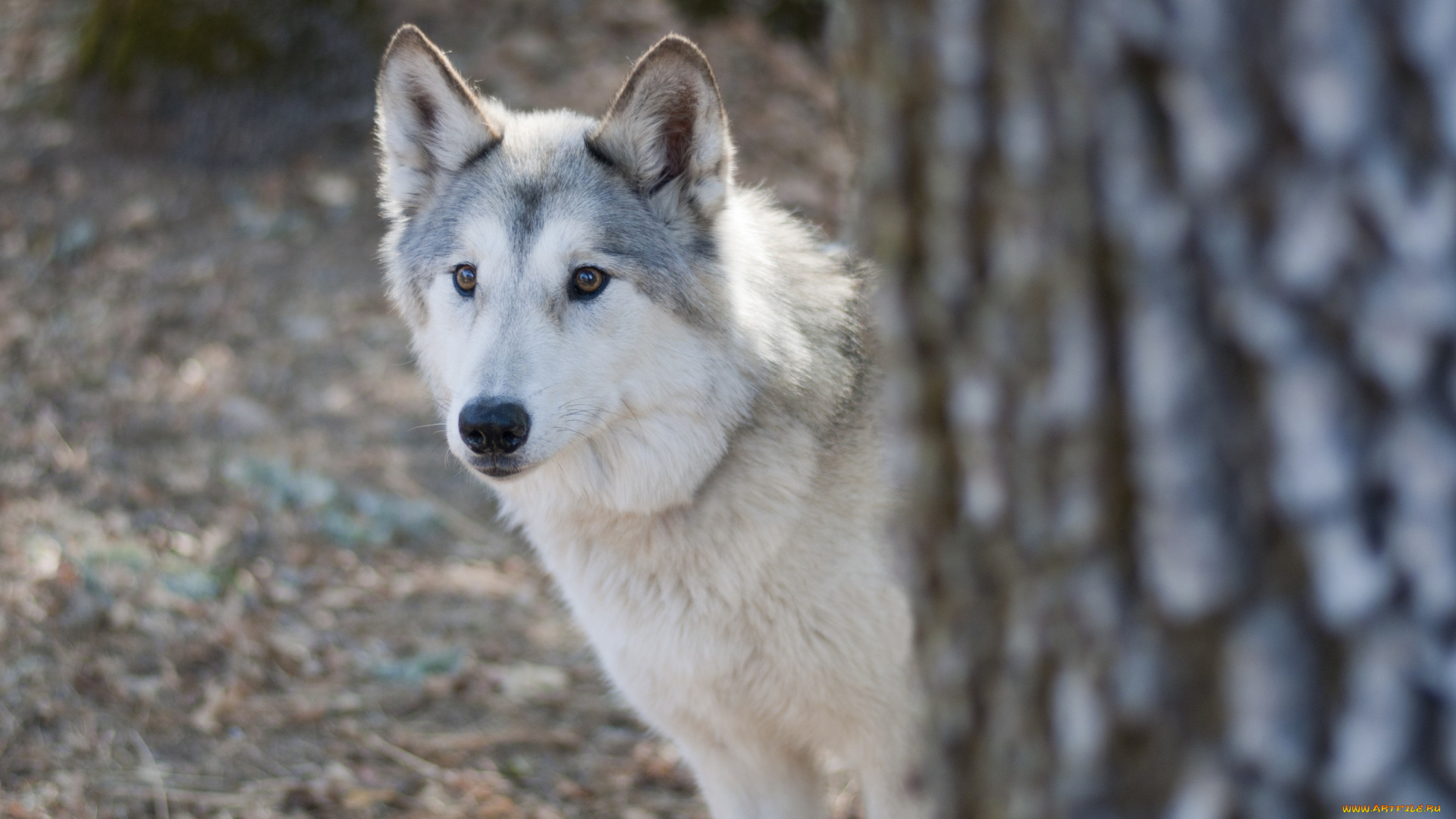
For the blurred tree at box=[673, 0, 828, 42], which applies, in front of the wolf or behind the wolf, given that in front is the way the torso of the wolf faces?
behind

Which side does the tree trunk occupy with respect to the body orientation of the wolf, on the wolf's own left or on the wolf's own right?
on the wolf's own left

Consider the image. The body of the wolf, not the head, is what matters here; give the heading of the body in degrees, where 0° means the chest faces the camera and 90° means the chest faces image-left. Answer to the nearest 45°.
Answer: approximately 45°

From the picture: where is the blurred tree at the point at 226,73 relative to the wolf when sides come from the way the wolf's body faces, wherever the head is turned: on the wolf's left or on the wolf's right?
on the wolf's right
